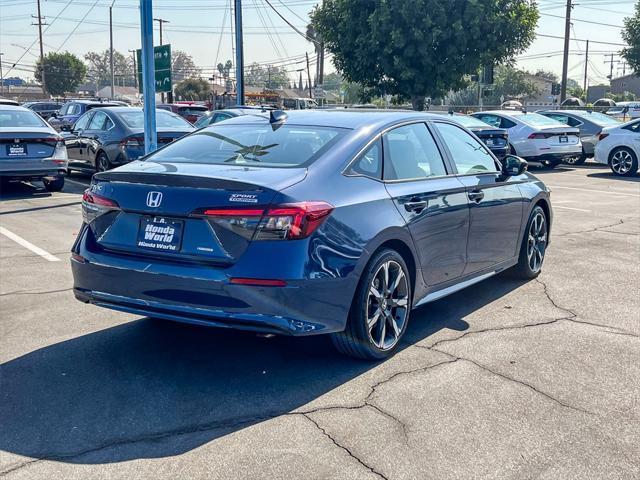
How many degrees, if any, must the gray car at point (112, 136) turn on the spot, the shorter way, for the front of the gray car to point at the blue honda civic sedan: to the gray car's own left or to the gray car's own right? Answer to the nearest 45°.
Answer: approximately 135° to the gray car's own left

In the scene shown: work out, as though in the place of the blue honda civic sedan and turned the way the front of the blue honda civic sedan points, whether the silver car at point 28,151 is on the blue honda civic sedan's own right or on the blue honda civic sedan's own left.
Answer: on the blue honda civic sedan's own left

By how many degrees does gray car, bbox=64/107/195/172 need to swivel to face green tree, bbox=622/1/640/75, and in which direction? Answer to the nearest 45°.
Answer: approximately 90° to its right

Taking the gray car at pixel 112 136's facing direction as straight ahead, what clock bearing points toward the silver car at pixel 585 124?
The silver car is roughly at 4 o'clock from the gray car.

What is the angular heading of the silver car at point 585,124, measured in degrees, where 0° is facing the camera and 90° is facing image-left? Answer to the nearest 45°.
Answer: approximately 135°

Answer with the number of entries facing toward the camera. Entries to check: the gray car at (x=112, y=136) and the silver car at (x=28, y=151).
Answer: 0

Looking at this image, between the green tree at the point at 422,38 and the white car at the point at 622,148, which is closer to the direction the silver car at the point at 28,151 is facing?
the green tree

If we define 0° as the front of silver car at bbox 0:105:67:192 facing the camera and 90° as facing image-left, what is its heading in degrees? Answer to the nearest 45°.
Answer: approximately 180°

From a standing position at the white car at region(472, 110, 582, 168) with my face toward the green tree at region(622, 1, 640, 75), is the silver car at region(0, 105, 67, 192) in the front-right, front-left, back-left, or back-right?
back-left

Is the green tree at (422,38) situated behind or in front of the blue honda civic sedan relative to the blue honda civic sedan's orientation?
in front

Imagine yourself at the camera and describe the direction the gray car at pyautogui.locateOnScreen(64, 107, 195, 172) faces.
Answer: facing away from the viewer and to the left of the viewer

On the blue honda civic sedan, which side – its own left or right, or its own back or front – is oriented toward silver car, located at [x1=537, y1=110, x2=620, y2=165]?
front

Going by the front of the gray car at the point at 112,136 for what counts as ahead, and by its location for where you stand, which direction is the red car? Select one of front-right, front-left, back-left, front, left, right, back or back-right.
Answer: front-right
